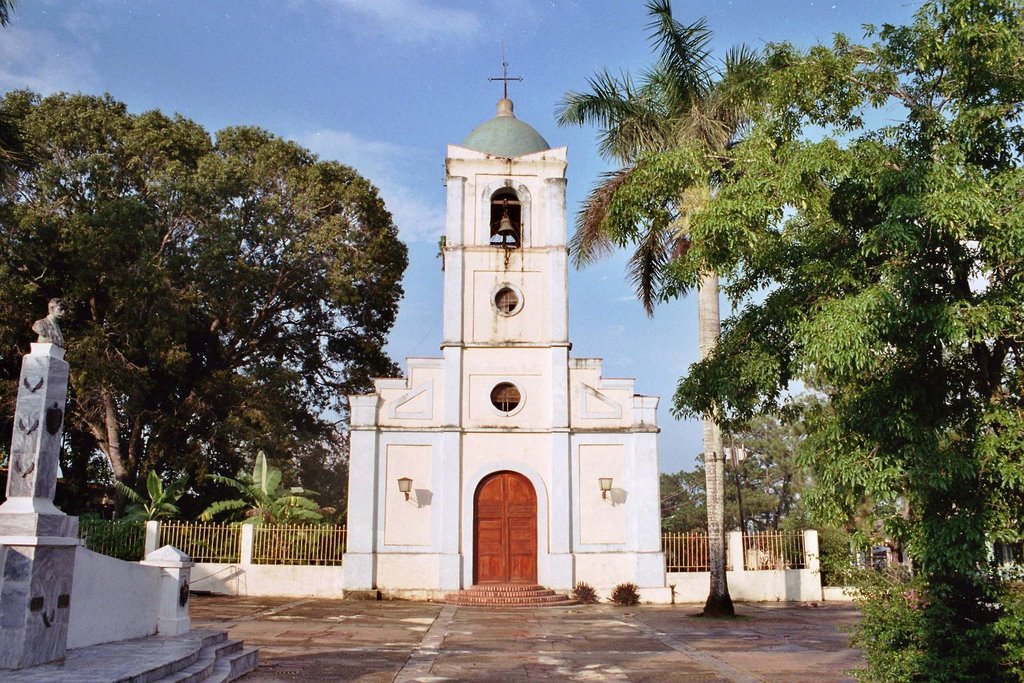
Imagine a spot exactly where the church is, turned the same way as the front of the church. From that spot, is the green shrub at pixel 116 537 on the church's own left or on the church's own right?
on the church's own right

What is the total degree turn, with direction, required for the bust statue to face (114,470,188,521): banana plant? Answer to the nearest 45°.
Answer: approximately 135° to its left

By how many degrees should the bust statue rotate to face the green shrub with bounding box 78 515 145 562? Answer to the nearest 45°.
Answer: approximately 135° to its left

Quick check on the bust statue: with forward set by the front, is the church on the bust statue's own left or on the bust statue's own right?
on the bust statue's own left

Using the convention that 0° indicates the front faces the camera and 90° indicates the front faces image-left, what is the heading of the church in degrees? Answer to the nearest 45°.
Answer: approximately 0°

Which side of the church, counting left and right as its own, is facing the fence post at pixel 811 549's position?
left

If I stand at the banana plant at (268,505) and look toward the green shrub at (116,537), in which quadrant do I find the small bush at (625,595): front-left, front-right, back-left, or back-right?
back-left

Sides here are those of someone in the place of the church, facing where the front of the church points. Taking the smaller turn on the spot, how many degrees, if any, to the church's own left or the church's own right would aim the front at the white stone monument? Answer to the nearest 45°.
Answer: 0° — it already faces it

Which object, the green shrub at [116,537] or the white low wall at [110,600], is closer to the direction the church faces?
the white low wall

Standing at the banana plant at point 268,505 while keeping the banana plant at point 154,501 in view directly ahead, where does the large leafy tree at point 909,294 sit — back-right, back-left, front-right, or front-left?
back-left

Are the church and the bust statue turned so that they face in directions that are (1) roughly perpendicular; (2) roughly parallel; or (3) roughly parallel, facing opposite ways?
roughly perpendicular

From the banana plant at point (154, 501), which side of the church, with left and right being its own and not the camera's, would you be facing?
right

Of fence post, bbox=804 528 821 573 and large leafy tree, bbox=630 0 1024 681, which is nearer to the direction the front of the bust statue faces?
the large leafy tree

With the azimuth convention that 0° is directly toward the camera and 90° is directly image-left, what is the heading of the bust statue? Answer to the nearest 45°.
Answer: approximately 315°

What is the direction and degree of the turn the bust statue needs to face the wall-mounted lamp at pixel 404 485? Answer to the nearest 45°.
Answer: approximately 90° to its left

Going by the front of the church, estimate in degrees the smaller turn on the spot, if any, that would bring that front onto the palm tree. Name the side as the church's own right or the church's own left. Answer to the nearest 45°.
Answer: approximately 45° to the church's own left

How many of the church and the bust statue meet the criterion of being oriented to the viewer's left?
0

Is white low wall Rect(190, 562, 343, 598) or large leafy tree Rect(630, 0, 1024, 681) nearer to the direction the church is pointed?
the large leafy tree

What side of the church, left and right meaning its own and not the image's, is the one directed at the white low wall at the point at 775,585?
left
